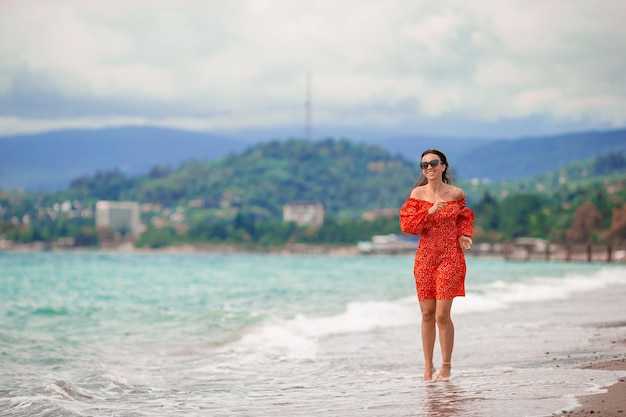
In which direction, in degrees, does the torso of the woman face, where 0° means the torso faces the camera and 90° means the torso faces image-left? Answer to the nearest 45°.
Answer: approximately 0°
